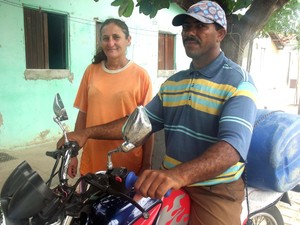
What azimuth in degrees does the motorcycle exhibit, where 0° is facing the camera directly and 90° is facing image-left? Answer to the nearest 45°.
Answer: approximately 45°

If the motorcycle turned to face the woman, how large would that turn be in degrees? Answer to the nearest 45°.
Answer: approximately 135° to its right

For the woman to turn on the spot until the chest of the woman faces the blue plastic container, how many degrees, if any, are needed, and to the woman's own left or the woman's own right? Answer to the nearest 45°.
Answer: approximately 45° to the woman's own left

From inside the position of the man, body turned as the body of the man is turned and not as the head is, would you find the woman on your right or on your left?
on your right

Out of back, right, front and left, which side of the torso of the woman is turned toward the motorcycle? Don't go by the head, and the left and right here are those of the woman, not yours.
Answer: front

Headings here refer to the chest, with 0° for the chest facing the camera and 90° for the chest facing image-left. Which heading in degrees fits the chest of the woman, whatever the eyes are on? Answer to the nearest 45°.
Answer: approximately 0°

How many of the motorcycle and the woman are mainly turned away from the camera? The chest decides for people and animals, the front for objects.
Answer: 0

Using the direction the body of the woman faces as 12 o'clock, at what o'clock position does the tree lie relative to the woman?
The tree is roughly at 8 o'clock from the woman.

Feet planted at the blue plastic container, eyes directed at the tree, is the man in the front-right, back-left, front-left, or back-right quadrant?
back-left
